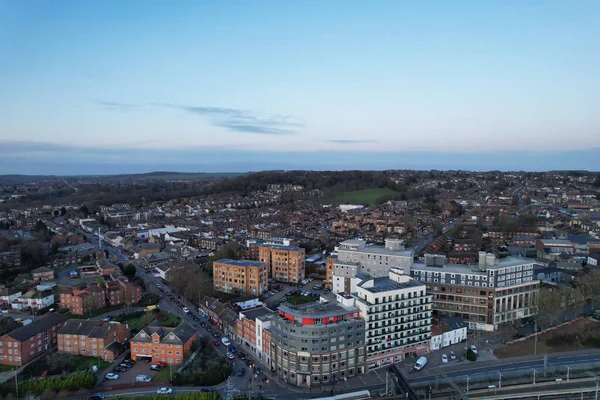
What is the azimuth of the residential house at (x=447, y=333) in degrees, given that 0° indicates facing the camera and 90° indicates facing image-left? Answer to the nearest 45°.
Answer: approximately 315°

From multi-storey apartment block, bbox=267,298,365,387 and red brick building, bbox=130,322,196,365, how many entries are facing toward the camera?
2

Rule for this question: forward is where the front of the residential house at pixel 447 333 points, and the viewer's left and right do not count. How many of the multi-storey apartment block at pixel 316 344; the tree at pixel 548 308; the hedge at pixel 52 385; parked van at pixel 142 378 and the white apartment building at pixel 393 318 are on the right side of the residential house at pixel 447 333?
4

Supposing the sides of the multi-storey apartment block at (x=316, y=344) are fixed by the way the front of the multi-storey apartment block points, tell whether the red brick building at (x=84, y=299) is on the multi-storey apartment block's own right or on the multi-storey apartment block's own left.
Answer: on the multi-storey apartment block's own right

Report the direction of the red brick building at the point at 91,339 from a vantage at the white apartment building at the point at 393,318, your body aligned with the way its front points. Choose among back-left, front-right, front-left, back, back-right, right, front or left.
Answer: back-right

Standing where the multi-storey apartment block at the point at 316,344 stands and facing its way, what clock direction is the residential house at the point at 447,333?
The residential house is roughly at 8 o'clock from the multi-storey apartment block.

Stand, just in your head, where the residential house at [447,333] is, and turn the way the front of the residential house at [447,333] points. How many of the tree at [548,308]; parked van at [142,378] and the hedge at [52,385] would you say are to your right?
2

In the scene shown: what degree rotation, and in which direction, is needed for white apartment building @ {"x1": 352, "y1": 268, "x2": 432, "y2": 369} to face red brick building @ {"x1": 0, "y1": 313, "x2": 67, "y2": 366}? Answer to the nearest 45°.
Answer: approximately 135° to its right

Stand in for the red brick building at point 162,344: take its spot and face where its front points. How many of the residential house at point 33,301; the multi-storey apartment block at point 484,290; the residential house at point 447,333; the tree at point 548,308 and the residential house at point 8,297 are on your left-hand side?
3

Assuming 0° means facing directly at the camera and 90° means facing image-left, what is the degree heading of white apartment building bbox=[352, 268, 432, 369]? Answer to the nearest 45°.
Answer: approximately 315°

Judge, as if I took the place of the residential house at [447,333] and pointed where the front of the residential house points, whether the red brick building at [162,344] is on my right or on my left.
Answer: on my right
